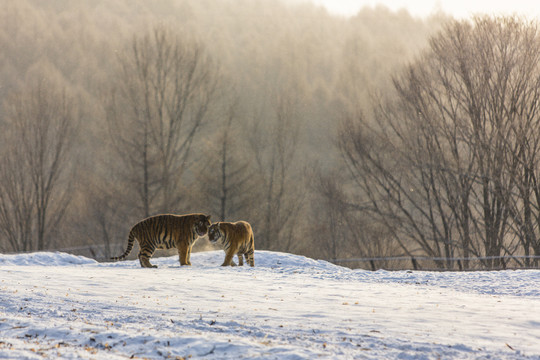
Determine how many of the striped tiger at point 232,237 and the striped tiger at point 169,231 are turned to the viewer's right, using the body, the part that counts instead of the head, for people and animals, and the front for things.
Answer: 1

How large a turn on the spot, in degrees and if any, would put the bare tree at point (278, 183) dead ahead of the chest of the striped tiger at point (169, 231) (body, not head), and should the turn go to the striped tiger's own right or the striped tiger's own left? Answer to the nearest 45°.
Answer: approximately 90° to the striped tiger's own left

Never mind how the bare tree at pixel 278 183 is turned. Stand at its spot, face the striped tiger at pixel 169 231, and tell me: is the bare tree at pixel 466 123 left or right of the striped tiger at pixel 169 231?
left

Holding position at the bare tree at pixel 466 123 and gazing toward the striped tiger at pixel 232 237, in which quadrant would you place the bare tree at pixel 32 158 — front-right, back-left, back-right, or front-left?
front-right

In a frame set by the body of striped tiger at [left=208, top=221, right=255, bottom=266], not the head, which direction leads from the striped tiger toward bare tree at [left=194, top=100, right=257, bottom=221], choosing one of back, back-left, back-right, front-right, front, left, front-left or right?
back-right

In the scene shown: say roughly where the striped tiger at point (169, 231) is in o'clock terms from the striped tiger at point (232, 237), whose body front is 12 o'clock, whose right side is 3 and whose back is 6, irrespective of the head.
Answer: the striped tiger at point (169, 231) is roughly at 1 o'clock from the striped tiger at point (232, 237).

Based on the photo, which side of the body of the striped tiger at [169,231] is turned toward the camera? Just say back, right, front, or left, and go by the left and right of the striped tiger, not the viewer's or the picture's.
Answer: right

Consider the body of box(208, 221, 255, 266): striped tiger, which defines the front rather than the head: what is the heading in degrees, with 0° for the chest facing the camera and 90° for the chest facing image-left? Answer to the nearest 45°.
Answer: approximately 45°

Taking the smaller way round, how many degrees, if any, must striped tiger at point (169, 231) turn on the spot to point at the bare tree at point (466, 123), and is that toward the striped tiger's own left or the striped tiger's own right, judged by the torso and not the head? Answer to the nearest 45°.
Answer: approximately 45° to the striped tiger's own left

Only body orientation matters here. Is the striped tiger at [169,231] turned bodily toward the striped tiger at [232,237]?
yes

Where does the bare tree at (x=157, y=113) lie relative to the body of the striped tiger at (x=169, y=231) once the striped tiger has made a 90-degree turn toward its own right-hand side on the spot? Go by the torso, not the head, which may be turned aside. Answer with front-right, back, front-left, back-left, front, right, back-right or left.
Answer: back

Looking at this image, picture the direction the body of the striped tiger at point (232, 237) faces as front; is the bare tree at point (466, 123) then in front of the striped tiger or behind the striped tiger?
behind
